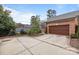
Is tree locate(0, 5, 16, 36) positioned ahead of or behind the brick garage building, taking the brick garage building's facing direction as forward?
ahead

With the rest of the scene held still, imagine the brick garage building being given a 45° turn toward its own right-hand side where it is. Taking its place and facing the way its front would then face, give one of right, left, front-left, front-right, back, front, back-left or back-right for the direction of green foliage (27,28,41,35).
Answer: front

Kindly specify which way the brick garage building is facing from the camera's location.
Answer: facing the viewer and to the left of the viewer

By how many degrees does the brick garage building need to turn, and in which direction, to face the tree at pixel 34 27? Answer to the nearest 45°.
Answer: approximately 45° to its right
